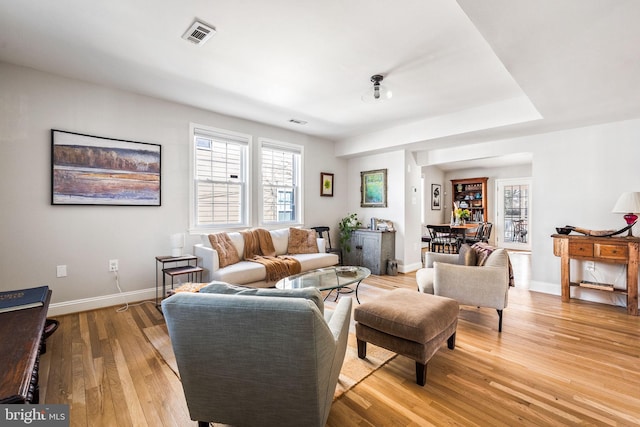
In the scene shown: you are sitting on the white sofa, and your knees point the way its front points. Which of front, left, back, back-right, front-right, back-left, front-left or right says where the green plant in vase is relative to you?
left

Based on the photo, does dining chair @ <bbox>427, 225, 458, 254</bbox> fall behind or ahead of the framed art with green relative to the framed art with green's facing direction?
behind

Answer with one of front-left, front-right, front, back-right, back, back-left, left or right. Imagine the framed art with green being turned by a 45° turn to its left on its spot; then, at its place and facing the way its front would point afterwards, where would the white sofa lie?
front-right

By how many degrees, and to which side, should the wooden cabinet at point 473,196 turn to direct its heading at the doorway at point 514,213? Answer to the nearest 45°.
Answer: approximately 90° to its left

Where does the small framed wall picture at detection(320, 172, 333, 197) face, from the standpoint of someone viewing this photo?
facing the viewer and to the right of the viewer

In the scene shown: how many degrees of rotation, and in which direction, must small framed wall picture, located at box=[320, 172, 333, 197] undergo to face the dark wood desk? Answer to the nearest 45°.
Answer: approximately 45° to its right

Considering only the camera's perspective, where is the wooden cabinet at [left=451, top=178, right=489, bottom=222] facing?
facing the viewer

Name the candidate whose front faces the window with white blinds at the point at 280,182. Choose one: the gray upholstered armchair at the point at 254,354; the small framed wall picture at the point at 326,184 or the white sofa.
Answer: the gray upholstered armchair

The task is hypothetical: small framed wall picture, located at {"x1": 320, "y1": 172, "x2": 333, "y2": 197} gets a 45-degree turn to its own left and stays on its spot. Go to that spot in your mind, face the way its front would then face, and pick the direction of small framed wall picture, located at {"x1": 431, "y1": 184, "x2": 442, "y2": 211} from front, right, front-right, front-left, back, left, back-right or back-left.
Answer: front-left

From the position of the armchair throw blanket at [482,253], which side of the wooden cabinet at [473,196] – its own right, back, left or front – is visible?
front

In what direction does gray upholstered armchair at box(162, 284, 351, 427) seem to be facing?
away from the camera

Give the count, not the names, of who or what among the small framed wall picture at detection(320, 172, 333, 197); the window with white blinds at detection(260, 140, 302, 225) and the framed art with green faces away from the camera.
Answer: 0

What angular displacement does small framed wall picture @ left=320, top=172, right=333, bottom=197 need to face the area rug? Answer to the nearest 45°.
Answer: approximately 45° to its right

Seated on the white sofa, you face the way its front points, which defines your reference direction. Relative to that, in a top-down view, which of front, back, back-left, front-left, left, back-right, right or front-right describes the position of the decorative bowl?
front-left

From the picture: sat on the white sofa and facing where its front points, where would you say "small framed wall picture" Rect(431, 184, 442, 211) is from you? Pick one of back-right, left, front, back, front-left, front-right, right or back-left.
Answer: left

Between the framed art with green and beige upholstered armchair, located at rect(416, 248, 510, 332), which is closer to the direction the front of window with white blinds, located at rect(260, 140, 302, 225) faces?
the beige upholstered armchair

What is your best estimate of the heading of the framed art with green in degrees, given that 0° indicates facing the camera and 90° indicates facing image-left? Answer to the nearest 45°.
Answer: approximately 45°
